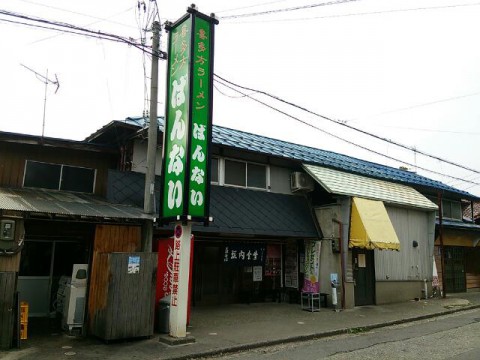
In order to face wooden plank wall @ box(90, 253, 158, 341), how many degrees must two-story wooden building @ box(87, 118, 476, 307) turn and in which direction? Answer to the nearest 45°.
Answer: approximately 90° to its right

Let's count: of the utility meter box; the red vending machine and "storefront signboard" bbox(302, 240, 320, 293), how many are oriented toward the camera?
3

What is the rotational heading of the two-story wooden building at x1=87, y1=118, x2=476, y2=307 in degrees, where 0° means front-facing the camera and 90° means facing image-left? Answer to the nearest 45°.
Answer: approximately 315°

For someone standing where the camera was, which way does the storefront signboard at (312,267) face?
facing the viewer

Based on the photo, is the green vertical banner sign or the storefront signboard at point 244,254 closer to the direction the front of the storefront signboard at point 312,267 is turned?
the green vertical banner sign

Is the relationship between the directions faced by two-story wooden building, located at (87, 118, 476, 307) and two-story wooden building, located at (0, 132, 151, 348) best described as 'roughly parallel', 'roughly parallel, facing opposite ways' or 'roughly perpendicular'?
roughly parallel

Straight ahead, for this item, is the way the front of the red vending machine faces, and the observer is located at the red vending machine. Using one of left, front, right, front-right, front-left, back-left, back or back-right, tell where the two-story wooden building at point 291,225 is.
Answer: back-left

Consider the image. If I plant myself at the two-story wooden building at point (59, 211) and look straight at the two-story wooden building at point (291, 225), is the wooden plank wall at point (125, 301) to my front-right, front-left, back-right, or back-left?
front-right

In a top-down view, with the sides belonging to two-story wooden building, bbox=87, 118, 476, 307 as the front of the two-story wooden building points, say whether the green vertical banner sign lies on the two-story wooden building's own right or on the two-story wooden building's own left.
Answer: on the two-story wooden building's own right

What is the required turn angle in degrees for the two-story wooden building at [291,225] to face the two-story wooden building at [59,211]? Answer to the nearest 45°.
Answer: approximately 90° to its right

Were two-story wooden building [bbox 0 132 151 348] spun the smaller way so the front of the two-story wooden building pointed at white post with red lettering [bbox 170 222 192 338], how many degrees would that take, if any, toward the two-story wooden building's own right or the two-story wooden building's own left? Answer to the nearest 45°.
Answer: approximately 45° to the two-story wooden building's own left

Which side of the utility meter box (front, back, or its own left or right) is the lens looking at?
front

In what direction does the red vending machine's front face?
toward the camera

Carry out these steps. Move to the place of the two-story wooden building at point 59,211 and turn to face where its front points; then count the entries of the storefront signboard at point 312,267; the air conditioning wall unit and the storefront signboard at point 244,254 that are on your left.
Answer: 3
